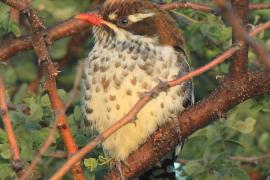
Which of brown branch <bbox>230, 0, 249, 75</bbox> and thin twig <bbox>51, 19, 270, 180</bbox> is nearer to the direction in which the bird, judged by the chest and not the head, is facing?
the thin twig

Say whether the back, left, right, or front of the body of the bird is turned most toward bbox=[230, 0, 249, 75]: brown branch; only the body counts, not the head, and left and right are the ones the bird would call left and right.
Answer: left

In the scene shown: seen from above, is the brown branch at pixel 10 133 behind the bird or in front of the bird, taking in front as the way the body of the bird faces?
in front

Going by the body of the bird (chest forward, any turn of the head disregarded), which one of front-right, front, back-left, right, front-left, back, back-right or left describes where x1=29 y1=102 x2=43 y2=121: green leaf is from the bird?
front-right

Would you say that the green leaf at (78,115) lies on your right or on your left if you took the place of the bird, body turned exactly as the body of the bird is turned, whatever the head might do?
on your right

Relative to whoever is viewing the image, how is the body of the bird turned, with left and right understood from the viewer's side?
facing the viewer and to the left of the viewer

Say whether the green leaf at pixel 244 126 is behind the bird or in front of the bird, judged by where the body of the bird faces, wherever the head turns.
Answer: behind

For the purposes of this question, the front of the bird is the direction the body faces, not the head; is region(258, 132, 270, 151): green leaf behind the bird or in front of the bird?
behind
